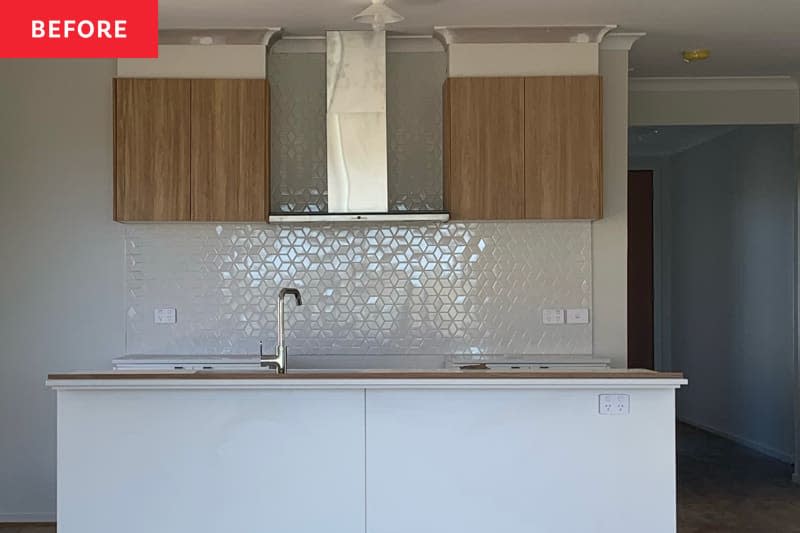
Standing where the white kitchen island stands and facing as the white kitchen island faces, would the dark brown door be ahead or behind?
ahead

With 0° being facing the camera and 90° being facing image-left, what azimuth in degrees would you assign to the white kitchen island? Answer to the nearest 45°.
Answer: approximately 180°

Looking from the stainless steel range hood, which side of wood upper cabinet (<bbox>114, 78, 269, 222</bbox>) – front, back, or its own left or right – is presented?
left

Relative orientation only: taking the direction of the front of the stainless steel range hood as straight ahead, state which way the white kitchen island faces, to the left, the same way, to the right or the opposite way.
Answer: the opposite way

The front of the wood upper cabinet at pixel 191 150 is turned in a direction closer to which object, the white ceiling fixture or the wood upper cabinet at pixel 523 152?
the white ceiling fixture

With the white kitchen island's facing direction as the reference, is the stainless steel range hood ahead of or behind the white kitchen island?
ahead

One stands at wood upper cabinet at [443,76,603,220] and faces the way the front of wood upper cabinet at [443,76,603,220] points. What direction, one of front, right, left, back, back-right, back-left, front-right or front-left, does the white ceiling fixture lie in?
front-right

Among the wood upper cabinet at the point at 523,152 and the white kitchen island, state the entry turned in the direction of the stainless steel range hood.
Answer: the white kitchen island

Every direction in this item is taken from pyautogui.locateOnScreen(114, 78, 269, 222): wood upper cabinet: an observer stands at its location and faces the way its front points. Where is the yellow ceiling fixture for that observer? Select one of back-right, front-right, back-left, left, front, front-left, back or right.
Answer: left

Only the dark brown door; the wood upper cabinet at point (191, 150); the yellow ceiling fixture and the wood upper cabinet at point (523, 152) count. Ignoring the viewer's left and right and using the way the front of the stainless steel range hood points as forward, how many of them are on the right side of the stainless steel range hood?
1

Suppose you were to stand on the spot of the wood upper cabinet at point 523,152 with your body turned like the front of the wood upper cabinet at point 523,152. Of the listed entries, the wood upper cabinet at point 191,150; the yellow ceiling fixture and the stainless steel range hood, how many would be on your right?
2
